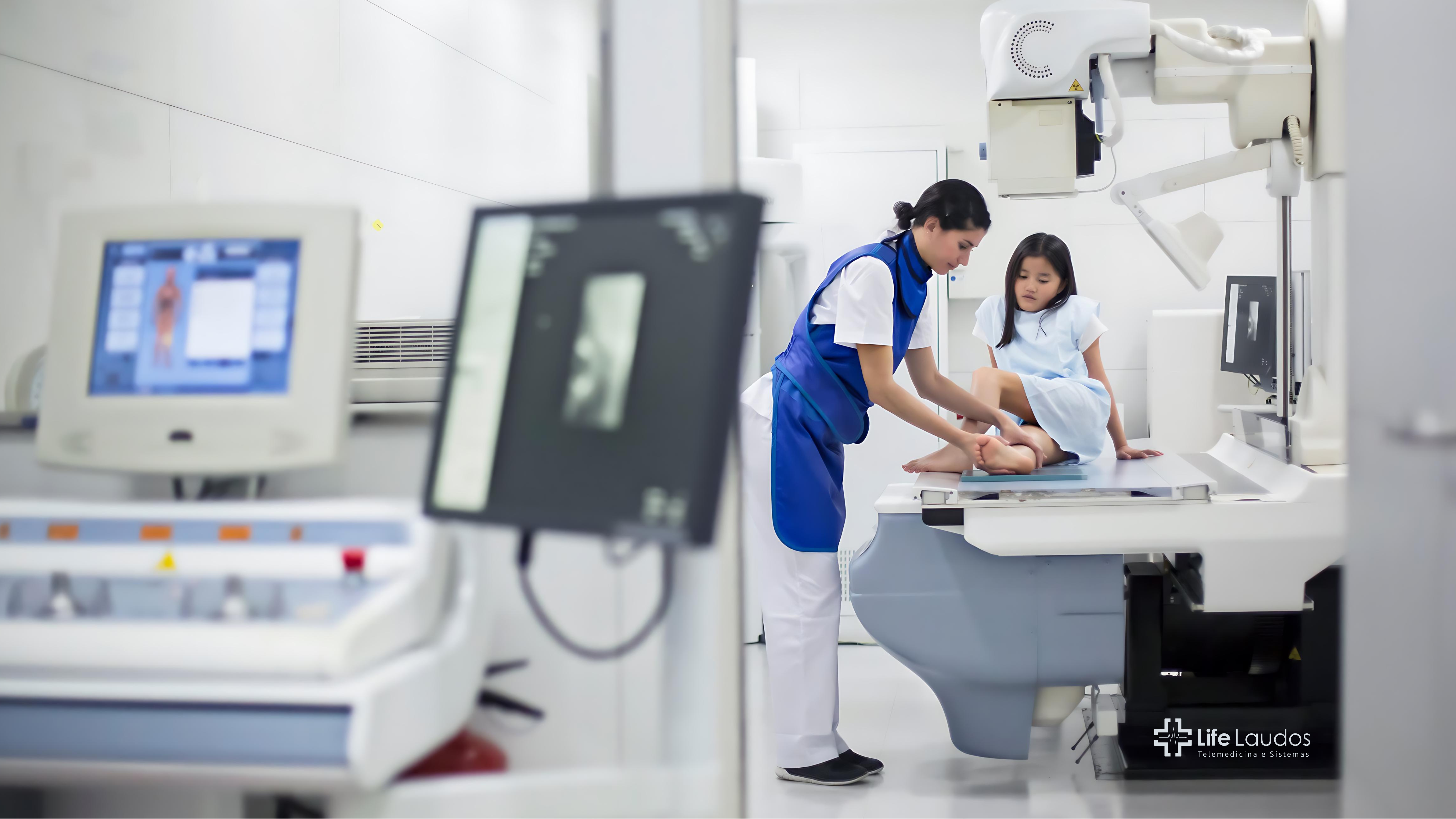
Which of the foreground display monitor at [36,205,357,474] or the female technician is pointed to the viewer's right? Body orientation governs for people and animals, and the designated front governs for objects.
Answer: the female technician

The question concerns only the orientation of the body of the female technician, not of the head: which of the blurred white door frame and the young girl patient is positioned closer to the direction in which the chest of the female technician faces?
the young girl patient

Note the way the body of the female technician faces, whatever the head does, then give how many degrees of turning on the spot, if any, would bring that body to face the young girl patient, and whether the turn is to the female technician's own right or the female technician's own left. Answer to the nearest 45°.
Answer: approximately 45° to the female technician's own left

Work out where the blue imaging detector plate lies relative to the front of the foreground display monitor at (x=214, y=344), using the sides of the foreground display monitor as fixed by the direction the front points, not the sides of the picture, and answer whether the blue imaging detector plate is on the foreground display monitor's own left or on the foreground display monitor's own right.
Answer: on the foreground display monitor's own left

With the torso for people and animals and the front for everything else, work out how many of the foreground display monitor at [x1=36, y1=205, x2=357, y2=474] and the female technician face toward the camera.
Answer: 1

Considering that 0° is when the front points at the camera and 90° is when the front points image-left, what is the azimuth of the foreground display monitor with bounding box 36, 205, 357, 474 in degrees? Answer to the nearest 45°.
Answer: approximately 0°

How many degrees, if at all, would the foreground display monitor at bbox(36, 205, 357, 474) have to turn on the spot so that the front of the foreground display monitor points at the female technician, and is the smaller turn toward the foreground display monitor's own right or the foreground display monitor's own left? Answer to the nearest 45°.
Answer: approximately 135° to the foreground display monitor's own left

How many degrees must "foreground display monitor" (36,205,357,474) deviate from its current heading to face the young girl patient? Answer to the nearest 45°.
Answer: approximately 135° to its left

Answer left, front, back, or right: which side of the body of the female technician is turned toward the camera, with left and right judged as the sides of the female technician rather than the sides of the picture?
right

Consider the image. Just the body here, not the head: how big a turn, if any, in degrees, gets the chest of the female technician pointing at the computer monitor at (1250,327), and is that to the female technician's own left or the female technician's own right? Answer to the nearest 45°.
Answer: approximately 45° to the female technician's own left
